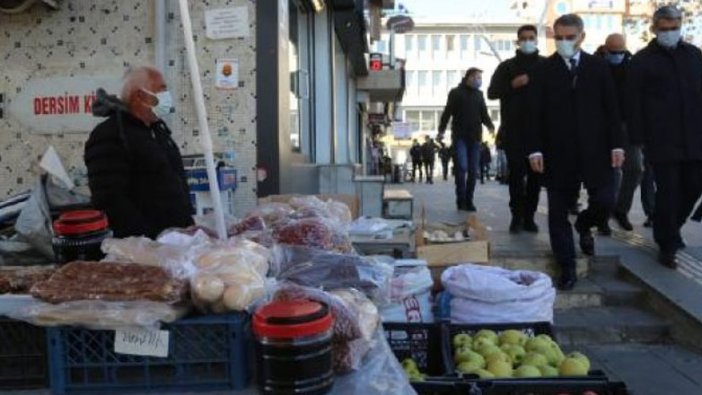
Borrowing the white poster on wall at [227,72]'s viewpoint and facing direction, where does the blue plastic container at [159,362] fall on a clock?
The blue plastic container is roughly at 12 o'clock from the white poster on wall.

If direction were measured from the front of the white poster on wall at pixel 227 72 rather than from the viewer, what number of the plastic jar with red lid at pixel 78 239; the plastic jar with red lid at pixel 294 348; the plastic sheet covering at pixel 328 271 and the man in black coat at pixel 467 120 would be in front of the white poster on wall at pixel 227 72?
3

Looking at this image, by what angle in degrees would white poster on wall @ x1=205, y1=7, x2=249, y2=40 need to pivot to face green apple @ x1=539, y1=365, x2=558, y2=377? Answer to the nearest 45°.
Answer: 0° — it already faces it

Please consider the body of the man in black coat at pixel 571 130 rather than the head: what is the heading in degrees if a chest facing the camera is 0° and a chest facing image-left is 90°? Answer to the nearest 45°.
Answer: approximately 0°

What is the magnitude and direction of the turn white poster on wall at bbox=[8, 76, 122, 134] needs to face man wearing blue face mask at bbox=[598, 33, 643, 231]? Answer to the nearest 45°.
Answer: approximately 90° to its left

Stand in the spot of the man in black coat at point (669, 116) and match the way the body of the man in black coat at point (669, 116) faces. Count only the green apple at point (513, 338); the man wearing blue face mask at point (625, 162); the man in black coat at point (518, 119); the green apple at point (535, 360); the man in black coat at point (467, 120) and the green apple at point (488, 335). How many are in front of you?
3

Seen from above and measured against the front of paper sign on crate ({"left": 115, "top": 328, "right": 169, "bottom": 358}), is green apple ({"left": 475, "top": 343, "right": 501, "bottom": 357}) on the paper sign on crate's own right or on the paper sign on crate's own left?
on the paper sign on crate's own left

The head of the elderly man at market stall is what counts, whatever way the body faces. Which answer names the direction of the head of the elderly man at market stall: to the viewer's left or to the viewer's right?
to the viewer's right

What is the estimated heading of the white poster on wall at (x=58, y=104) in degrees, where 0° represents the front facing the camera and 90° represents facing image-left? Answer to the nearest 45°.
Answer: approximately 0°

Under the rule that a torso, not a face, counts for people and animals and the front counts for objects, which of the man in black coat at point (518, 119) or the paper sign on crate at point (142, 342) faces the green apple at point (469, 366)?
the man in black coat
